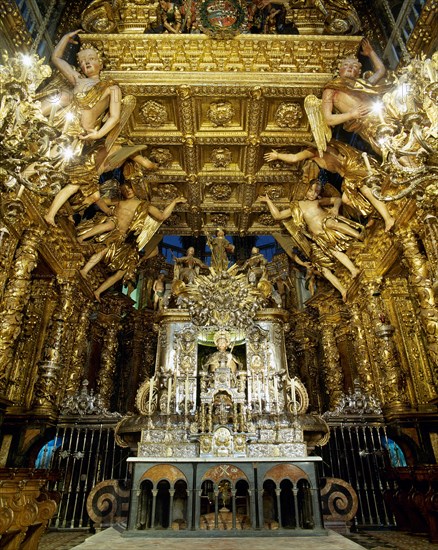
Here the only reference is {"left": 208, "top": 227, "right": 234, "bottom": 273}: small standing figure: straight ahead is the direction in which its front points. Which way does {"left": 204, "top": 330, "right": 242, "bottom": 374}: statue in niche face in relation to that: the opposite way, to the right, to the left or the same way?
the same way

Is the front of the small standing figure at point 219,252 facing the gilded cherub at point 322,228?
no

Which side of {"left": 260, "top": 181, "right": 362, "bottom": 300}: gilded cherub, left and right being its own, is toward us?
front

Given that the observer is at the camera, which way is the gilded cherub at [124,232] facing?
facing the viewer

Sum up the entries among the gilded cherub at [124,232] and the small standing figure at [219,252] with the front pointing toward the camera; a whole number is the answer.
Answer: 2

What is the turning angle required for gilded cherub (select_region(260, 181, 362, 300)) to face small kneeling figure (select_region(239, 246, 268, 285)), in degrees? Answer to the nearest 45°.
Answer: approximately 135° to its right

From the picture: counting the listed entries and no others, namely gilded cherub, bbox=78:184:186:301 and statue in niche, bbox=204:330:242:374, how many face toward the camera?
2

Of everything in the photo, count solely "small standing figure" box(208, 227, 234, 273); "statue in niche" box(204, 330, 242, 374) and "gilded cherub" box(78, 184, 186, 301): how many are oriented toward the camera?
3

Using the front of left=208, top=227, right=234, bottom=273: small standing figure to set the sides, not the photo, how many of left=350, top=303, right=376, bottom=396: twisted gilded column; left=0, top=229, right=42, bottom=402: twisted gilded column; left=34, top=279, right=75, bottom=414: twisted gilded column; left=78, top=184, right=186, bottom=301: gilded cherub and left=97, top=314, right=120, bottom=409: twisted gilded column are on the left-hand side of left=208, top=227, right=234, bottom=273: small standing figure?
1

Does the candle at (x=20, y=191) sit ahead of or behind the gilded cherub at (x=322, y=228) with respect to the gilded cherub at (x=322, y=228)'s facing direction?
ahead

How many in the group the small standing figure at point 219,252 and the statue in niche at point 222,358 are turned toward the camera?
2
